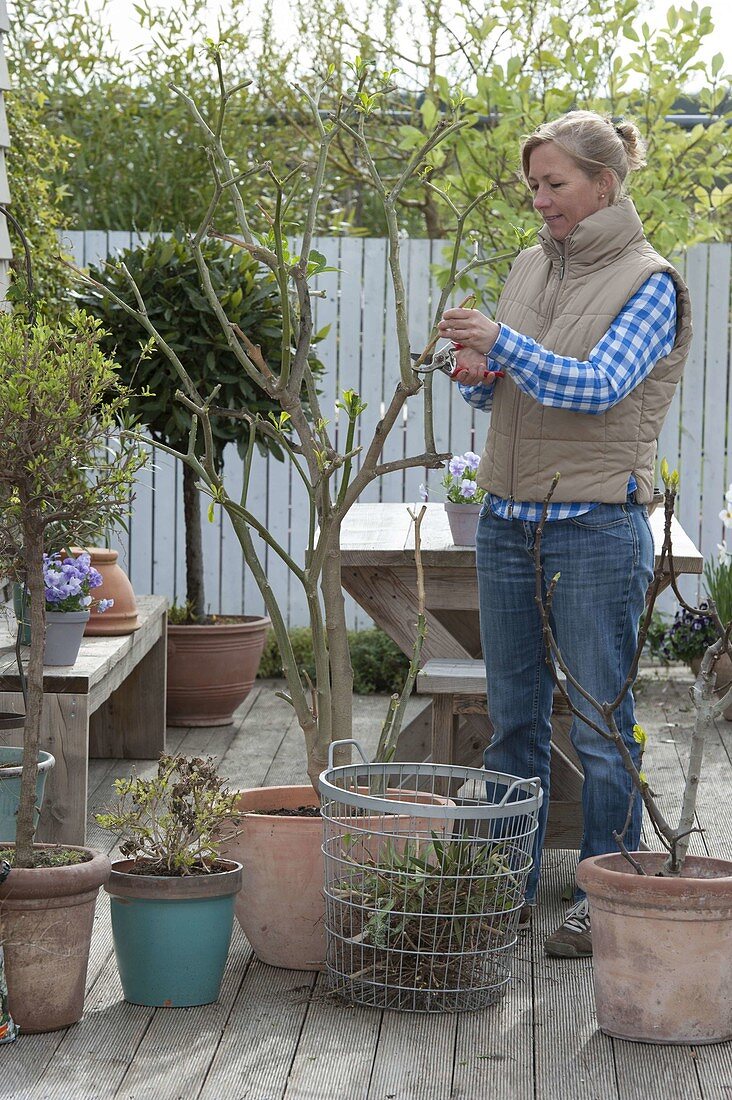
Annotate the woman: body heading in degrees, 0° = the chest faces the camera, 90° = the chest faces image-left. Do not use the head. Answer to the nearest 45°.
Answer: approximately 45°

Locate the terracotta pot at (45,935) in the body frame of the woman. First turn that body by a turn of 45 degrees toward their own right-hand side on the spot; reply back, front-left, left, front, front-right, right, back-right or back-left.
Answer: front-left

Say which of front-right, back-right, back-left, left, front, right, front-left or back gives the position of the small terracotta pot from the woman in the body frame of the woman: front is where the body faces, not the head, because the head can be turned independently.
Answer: right

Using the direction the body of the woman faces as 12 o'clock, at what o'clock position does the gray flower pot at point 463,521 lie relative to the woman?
The gray flower pot is roughly at 4 o'clock from the woman.

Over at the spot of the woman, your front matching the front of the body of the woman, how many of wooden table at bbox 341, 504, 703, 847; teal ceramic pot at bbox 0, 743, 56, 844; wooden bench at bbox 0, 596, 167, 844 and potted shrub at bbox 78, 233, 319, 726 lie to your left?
0

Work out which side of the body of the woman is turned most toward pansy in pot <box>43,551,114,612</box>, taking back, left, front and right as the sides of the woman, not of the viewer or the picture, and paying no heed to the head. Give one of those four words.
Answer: right

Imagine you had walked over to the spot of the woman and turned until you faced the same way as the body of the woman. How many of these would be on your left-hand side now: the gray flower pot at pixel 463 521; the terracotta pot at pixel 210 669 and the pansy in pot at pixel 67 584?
0

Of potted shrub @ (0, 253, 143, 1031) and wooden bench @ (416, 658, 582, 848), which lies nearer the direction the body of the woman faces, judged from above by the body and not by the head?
the potted shrub

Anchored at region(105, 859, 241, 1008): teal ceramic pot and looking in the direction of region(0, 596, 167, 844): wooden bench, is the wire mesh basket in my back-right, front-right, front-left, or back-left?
back-right

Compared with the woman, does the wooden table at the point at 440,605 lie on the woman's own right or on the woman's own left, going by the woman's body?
on the woman's own right

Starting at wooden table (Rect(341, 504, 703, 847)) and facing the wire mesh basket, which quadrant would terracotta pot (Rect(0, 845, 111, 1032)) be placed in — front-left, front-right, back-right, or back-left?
front-right

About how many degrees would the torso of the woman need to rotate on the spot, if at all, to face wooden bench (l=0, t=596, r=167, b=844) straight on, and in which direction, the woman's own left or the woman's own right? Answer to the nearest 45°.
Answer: approximately 45° to the woman's own right

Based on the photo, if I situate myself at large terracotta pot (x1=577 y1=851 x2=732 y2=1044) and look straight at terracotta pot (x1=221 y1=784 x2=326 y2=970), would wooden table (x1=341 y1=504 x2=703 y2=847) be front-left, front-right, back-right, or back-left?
front-right

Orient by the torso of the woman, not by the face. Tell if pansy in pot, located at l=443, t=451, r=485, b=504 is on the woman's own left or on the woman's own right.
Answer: on the woman's own right

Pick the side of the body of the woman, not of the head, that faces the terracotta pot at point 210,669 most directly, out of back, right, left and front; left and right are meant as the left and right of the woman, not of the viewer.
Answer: right

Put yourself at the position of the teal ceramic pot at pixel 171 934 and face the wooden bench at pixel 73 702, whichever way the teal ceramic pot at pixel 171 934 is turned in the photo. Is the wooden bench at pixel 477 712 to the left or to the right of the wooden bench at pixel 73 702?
right

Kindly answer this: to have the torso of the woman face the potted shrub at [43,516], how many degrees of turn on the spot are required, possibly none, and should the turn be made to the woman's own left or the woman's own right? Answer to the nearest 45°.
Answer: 0° — they already face it

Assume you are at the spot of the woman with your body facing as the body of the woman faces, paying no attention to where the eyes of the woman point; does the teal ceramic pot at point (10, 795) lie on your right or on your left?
on your right
